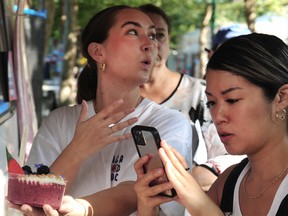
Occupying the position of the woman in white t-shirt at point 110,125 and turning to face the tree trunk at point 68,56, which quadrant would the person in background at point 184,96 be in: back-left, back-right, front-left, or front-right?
front-right

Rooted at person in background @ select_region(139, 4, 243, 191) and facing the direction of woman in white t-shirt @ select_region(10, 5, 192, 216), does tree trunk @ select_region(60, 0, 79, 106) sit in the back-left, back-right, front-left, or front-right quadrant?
back-right

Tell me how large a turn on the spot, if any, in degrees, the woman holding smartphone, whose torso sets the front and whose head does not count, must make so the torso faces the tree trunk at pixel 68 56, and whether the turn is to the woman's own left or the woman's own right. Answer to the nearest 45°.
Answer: approximately 135° to the woman's own right

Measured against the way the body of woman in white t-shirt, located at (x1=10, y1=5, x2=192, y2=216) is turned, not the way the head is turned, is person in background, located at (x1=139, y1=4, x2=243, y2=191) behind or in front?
behind

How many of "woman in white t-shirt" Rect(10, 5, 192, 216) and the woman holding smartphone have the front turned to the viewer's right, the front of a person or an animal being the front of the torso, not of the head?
0

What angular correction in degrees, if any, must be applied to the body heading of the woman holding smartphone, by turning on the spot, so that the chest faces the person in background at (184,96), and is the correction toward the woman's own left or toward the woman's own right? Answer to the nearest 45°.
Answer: approximately 135° to the woman's own right

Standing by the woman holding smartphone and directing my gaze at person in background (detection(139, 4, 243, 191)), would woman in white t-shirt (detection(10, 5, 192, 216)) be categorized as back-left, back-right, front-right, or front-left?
front-left

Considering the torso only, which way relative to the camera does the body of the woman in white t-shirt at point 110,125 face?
toward the camera

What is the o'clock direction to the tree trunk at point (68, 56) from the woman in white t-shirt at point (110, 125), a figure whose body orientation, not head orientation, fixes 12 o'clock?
The tree trunk is roughly at 6 o'clock from the woman in white t-shirt.

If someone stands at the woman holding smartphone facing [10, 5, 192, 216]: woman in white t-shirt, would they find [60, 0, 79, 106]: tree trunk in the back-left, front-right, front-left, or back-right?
front-right

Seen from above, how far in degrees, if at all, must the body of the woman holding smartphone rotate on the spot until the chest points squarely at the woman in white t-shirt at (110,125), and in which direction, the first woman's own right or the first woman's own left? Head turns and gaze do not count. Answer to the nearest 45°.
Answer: approximately 90° to the first woman's own right
